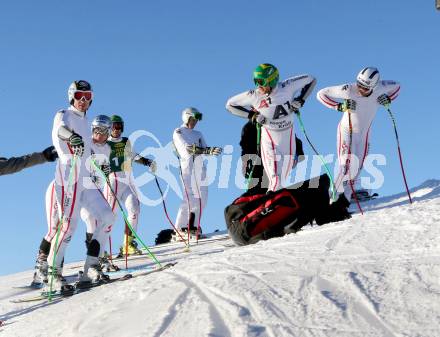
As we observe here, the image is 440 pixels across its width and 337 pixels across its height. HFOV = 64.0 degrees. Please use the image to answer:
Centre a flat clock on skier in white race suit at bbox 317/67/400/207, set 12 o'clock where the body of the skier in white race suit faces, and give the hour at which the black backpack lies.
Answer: The black backpack is roughly at 1 o'clock from the skier in white race suit.

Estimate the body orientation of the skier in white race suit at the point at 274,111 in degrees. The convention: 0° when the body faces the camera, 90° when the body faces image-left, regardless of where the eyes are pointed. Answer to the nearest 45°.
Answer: approximately 0°

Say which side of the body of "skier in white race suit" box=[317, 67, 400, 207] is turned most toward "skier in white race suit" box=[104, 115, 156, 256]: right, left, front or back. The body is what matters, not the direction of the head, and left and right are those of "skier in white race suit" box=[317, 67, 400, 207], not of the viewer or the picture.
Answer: right

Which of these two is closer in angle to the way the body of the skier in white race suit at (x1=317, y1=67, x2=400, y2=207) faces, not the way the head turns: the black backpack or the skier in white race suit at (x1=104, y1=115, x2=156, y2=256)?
the black backpack

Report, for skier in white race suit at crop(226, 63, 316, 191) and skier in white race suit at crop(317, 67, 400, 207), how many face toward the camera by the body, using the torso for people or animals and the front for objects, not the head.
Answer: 2

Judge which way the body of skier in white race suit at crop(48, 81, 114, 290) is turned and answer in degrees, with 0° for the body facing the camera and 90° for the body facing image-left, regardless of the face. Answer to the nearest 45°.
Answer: approximately 315°

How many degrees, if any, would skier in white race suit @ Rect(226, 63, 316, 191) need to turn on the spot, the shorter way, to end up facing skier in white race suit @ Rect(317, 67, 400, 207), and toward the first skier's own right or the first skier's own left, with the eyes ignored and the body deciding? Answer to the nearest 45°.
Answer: approximately 135° to the first skier's own left

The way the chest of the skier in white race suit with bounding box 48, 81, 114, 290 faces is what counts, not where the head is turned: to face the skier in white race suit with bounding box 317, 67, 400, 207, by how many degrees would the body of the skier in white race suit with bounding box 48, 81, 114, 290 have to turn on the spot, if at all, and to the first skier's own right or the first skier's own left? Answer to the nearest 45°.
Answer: approximately 45° to the first skier's own left
